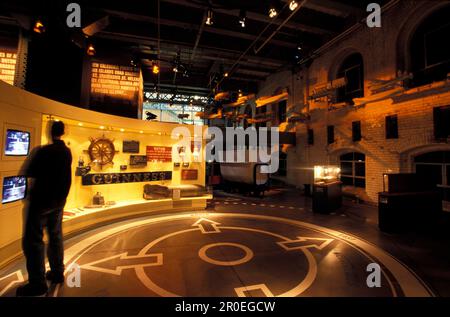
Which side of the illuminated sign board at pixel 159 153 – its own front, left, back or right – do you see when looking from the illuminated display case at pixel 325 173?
left

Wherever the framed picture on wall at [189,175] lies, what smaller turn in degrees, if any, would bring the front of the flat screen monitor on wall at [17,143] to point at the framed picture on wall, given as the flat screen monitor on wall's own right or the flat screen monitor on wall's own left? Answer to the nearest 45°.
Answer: approximately 45° to the flat screen monitor on wall's own left

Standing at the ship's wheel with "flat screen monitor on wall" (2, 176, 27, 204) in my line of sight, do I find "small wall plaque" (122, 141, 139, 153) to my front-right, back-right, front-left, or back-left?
back-left

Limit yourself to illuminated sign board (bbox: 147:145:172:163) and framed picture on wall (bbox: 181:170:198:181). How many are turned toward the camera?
2

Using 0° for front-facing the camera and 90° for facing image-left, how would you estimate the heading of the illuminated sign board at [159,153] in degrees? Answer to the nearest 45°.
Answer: approximately 0°

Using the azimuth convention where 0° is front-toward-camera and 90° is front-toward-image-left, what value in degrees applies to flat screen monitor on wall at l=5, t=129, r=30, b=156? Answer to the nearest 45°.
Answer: approximately 315°
